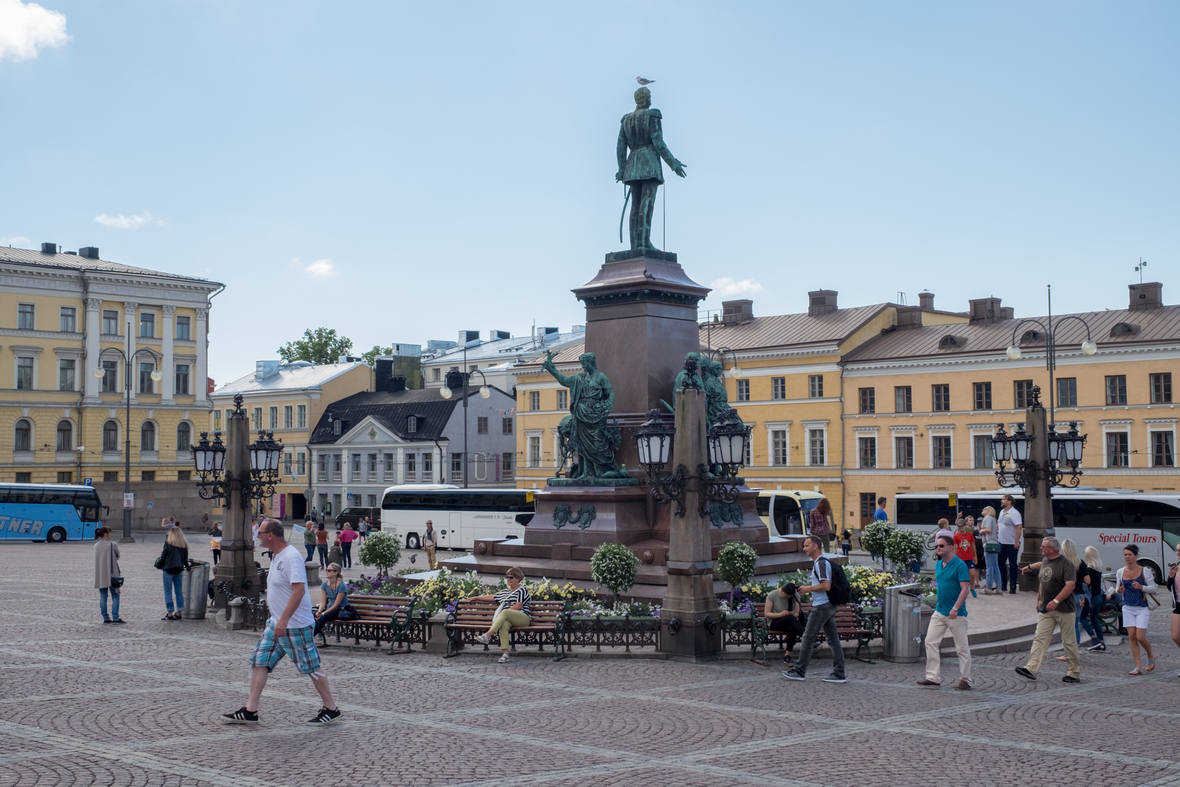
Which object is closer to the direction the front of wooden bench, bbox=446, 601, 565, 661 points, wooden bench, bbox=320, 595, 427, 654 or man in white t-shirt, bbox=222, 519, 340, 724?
the man in white t-shirt

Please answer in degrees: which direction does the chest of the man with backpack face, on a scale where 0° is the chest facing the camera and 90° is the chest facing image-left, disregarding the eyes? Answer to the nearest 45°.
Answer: approximately 90°

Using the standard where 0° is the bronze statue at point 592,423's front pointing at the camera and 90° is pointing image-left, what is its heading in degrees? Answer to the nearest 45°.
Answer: approximately 45°

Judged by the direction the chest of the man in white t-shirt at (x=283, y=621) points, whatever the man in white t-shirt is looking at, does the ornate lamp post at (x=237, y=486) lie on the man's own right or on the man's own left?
on the man's own right

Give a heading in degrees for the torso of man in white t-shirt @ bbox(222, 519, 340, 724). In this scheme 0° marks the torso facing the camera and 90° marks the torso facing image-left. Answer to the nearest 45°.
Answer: approximately 90°

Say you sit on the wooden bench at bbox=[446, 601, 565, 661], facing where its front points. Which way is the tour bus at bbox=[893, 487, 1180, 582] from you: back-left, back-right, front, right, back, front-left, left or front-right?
back-left

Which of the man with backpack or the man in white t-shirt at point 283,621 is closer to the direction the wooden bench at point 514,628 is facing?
the man in white t-shirt

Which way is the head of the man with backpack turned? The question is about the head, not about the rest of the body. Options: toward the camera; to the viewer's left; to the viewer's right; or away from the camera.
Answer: to the viewer's left

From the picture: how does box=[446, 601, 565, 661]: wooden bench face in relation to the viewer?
toward the camera

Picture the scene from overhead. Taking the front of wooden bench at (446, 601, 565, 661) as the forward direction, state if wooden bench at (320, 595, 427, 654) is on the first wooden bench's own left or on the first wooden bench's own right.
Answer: on the first wooden bench's own right
